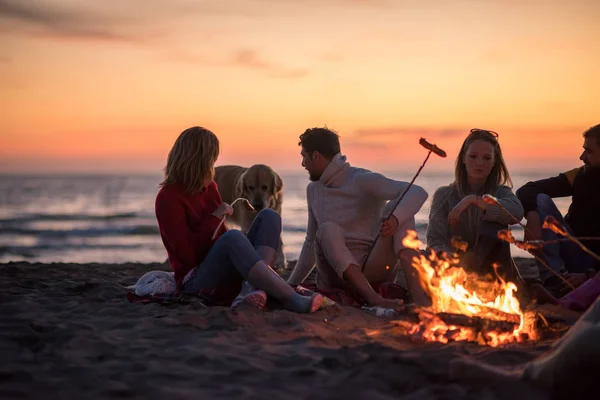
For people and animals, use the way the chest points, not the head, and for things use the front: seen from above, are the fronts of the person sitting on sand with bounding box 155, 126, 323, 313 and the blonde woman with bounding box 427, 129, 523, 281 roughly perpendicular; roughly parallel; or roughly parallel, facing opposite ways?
roughly perpendicular

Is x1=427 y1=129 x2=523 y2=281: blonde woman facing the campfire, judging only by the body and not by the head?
yes

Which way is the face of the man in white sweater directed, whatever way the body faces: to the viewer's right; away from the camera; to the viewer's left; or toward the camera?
to the viewer's left

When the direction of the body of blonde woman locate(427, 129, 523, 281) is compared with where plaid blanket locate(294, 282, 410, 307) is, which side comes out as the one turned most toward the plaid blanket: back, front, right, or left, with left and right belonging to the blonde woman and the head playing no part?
right

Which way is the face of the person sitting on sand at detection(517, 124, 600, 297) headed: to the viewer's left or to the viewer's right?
to the viewer's left

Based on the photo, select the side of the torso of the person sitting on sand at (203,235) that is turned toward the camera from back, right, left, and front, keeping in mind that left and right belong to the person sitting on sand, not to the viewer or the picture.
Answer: right

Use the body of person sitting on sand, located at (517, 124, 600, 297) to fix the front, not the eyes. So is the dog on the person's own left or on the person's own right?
on the person's own right

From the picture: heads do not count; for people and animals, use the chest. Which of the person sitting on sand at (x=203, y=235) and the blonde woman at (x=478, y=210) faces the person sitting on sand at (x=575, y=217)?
the person sitting on sand at (x=203, y=235)

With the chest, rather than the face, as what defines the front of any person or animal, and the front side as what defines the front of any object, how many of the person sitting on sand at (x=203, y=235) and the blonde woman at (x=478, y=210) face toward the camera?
1

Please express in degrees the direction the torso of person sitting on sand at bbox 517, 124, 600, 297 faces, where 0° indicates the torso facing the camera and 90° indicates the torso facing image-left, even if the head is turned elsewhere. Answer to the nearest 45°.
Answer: approximately 45°
